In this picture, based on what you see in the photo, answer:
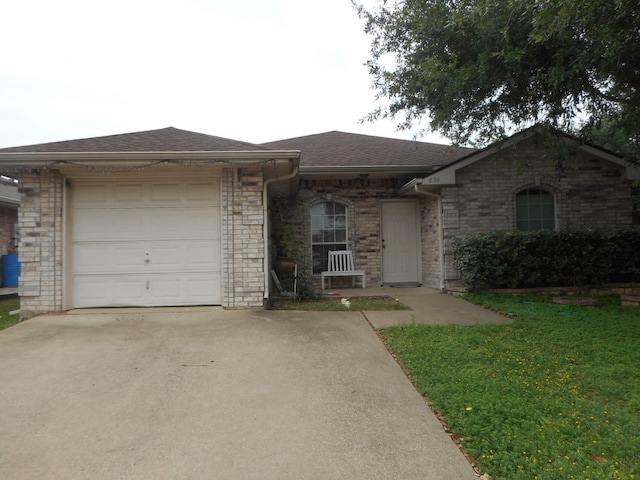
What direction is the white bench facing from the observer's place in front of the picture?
facing the viewer

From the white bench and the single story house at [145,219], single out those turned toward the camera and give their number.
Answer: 2

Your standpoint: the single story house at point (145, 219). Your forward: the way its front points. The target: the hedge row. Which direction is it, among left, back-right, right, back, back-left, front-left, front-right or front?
left

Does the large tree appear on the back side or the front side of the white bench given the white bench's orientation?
on the front side

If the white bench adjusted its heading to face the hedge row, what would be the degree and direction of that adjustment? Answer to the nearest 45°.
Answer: approximately 90° to its left

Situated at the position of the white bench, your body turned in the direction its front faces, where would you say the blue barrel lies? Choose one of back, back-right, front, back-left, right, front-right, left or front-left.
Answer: right

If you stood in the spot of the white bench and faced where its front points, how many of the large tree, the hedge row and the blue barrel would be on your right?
1

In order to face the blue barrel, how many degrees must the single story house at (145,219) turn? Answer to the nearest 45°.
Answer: approximately 135° to its right

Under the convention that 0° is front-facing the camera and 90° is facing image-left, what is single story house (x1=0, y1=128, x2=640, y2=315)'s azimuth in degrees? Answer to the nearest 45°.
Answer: approximately 0°

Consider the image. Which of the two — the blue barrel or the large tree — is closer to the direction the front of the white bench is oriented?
the large tree
